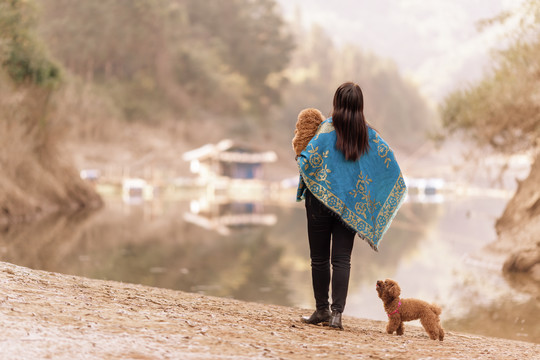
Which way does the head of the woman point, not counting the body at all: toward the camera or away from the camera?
away from the camera

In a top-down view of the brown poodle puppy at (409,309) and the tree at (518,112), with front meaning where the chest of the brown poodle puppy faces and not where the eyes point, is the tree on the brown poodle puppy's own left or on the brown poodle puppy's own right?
on the brown poodle puppy's own right

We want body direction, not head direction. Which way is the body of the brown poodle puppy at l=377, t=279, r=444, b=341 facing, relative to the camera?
to the viewer's left

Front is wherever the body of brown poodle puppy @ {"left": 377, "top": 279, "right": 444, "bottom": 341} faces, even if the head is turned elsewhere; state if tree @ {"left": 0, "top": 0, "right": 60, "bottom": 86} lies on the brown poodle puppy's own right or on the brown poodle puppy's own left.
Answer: on the brown poodle puppy's own right
